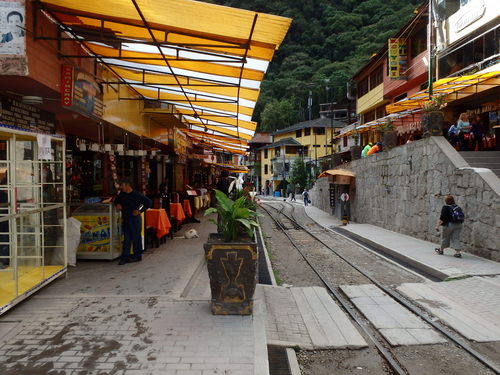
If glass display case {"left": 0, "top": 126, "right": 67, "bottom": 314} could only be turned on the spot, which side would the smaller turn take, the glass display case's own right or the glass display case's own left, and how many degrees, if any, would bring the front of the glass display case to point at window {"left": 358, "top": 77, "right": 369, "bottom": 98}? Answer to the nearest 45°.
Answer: approximately 90° to the glass display case's own left

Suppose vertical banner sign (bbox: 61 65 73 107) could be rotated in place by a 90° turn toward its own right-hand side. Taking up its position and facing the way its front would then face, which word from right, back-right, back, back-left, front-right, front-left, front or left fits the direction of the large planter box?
back-left

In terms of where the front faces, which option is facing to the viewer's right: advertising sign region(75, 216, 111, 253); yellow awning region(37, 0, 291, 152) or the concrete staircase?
the yellow awning

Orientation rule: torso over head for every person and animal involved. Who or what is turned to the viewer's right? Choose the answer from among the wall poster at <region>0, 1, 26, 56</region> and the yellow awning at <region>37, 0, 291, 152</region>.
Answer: the yellow awning

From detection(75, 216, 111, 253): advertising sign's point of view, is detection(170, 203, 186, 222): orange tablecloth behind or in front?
behind

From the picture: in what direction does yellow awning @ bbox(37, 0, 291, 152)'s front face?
to the viewer's right

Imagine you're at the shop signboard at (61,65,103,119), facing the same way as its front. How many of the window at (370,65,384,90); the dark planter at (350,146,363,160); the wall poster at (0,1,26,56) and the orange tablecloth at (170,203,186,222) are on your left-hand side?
3

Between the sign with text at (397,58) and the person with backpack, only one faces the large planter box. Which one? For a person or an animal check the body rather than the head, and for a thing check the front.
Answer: the sign with text

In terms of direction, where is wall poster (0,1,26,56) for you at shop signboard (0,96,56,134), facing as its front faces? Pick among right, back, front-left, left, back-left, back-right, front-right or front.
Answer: front-right

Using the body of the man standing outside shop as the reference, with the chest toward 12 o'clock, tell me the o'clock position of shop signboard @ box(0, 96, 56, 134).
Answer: The shop signboard is roughly at 1 o'clock from the man standing outside shop.

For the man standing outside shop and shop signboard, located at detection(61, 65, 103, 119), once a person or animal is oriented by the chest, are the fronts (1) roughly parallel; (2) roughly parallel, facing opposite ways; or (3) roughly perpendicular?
roughly perpendicular

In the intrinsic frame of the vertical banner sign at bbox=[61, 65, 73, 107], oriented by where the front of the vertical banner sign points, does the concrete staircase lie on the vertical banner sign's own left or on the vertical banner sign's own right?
on the vertical banner sign's own left
